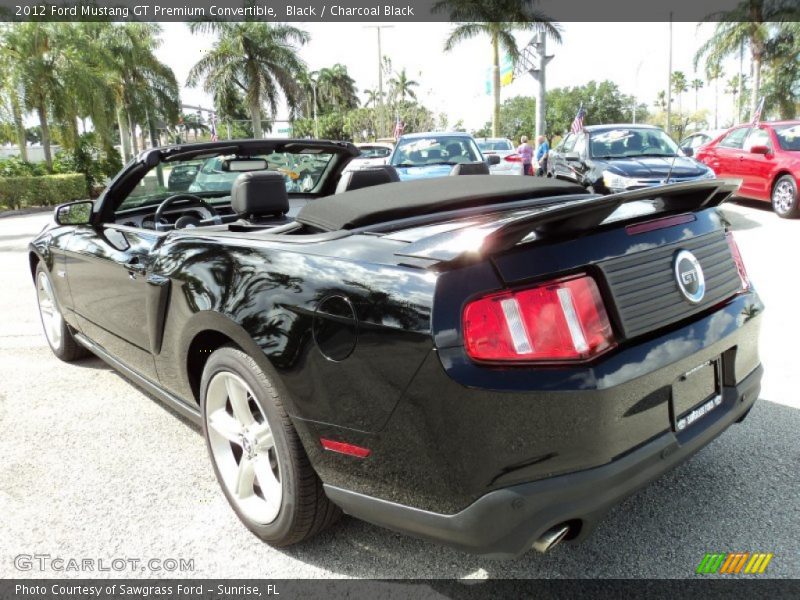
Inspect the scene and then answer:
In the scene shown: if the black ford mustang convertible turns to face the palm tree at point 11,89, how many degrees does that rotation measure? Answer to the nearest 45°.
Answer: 0° — it already faces it

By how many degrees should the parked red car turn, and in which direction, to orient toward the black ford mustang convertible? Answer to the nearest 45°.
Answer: approximately 45° to its right

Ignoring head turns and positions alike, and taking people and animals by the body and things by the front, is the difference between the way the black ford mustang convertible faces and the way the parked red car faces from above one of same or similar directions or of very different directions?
very different directions

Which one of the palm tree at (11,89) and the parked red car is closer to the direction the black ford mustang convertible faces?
the palm tree

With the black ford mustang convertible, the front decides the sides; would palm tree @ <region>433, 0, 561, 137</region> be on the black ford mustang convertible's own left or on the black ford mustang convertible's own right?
on the black ford mustang convertible's own right

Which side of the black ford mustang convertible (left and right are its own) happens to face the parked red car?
right

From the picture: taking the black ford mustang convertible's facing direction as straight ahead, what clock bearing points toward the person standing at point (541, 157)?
The person standing is roughly at 2 o'clock from the black ford mustang convertible.

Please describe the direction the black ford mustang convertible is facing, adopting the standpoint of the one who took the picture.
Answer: facing away from the viewer and to the left of the viewer
